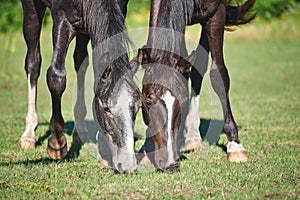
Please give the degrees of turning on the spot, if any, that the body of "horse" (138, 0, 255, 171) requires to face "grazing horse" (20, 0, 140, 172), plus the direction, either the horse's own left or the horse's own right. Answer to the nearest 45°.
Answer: approximately 45° to the horse's own right

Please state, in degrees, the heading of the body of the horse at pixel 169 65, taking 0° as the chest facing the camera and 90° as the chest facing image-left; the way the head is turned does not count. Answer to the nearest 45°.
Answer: approximately 45°

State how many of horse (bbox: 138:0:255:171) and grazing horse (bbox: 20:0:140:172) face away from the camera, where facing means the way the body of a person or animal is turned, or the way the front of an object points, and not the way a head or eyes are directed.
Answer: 0

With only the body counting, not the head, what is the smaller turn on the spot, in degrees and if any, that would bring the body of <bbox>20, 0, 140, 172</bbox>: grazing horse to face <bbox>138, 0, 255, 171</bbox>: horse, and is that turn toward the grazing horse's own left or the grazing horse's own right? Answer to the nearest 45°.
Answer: approximately 45° to the grazing horse's own left

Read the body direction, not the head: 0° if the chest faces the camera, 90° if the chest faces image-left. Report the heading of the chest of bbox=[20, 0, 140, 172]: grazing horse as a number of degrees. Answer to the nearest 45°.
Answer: approximately 315°
